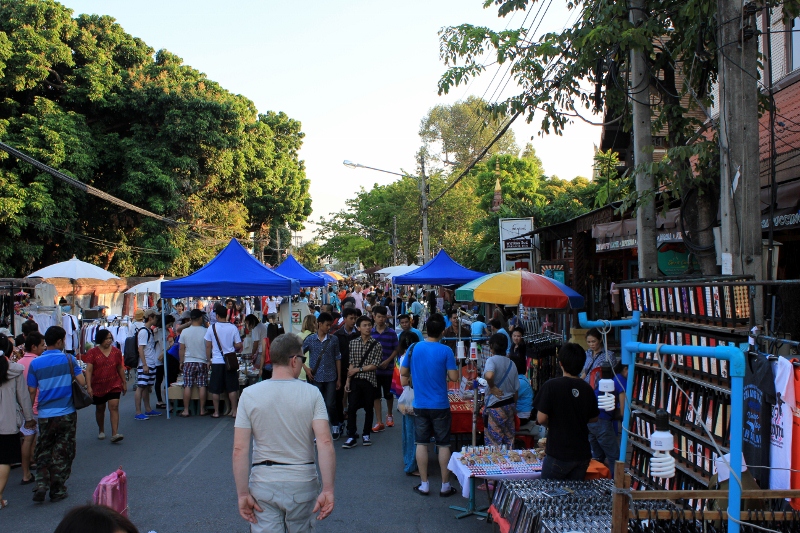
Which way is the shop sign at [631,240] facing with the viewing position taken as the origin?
facing the viewer and to the left of the viewer

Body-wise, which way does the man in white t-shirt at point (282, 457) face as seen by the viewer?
away from the camera

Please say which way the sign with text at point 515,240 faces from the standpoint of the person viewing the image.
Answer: facing the viewer

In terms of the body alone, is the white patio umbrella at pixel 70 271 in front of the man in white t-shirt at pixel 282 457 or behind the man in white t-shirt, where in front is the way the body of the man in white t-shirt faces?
in front

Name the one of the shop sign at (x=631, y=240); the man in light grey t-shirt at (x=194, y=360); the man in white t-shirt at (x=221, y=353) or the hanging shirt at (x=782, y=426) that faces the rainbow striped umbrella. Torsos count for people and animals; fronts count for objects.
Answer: the shop sign

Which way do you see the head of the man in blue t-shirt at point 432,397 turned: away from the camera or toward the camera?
away from the camera

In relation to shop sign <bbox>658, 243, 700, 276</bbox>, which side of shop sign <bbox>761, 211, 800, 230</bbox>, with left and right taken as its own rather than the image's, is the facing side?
right

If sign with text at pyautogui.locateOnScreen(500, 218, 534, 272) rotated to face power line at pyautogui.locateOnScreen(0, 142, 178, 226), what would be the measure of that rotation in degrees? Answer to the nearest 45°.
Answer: approximately 45° to its right

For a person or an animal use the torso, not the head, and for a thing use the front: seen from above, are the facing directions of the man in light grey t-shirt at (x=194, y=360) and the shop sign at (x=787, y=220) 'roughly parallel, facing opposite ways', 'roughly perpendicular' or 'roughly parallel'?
roughly perpendicular
